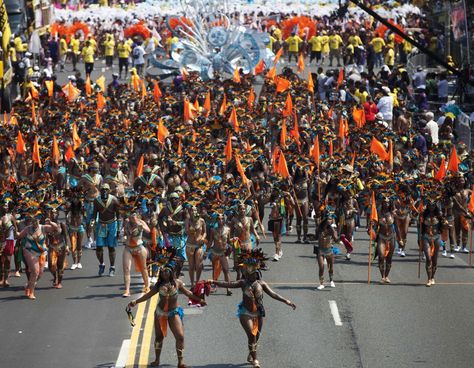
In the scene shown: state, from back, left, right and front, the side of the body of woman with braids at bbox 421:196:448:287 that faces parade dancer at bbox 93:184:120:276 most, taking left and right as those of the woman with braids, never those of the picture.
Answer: right

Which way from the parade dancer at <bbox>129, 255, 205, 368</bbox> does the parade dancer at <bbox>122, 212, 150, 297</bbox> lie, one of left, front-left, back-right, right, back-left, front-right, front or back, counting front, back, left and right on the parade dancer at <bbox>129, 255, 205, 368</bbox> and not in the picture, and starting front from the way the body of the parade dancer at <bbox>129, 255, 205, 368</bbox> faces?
back

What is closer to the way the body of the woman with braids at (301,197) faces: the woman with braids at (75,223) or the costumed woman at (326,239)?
the costumed woman

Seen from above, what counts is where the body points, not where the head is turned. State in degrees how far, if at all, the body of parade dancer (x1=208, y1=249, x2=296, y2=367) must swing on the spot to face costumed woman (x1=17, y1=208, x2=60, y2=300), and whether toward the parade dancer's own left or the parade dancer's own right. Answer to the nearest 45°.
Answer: approximately 135° to the parade dancer's own right

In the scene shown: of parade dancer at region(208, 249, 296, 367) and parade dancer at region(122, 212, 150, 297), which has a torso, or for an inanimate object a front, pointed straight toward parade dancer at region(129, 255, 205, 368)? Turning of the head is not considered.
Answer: parade dancer at region(122, 212, 150, 297)

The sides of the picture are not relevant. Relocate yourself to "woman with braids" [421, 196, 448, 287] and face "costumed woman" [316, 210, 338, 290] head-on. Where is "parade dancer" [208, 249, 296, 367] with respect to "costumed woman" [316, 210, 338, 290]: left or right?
left

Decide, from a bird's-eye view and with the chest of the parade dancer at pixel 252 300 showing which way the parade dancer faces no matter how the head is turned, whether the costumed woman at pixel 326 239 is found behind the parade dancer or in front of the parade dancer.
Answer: behind

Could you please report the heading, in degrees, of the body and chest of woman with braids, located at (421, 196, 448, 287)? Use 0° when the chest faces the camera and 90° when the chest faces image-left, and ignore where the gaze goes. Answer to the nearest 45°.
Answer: approximately 0°

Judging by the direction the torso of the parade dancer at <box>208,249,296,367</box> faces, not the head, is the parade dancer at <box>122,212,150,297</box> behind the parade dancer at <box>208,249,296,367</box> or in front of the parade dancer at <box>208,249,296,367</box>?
behind

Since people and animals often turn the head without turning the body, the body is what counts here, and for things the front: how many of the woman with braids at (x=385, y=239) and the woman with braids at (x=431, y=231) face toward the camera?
2
